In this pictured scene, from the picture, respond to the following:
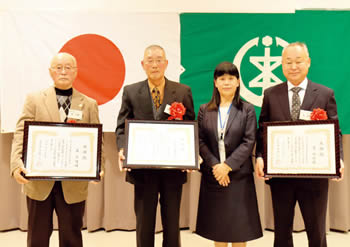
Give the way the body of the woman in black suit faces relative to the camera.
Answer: toward the camera

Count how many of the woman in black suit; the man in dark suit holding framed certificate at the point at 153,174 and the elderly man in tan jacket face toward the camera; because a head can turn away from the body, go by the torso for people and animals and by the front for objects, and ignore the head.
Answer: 3

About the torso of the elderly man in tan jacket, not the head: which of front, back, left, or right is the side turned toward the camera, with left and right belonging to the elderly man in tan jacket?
front

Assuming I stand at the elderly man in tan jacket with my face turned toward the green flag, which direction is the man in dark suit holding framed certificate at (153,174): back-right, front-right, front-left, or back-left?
front-right

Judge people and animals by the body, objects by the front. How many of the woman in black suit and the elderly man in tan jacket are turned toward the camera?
2

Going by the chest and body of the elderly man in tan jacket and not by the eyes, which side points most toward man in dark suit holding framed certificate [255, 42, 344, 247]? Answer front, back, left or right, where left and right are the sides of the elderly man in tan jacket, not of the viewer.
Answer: left

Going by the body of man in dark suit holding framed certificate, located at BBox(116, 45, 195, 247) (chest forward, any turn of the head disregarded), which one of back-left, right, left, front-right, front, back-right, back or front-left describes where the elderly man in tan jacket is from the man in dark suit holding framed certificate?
right

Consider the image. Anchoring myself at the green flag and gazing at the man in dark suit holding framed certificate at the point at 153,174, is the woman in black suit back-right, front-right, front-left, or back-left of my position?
front-left

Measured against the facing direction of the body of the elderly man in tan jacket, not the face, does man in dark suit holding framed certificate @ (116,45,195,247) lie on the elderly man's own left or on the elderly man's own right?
on the elderly man's own left

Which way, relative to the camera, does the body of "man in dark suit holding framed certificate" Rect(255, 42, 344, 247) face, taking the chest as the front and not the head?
toward the camera

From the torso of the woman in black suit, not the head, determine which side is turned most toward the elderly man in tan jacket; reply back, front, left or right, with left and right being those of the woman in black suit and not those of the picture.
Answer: right

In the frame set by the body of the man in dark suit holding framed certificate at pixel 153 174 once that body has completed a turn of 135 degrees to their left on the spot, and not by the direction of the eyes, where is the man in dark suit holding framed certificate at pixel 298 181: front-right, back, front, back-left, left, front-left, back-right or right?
front-right
